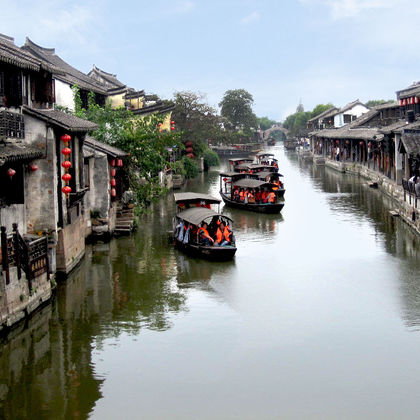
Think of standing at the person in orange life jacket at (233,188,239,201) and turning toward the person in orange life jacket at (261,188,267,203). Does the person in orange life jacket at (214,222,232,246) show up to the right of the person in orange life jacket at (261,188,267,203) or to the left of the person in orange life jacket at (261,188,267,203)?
right

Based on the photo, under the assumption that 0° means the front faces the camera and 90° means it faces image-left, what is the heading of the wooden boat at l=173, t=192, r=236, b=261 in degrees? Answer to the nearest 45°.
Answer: approximately 315°

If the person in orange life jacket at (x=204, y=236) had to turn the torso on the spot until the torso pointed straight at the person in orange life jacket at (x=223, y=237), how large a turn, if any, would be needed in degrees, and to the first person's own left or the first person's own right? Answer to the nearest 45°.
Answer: approximately 45° to the first person's own left

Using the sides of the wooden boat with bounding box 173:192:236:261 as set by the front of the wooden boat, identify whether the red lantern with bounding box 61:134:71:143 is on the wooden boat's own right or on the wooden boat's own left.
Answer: on the wooden boat's own right

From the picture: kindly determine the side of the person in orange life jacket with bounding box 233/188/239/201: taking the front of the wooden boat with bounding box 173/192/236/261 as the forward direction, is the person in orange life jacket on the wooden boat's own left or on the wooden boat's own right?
on the wooden boat's own left

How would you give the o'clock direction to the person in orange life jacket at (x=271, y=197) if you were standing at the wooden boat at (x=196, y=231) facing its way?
The person in orange life jacket is roughly at 8 o'clock from the wooden boat.

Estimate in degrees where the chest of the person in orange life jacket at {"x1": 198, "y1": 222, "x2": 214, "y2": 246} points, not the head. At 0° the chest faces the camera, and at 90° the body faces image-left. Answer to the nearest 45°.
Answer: approximately 315°

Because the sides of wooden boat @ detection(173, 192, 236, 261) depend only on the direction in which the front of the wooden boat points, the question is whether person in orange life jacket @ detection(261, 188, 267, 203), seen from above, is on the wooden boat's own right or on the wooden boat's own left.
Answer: on the wooden boat's own left

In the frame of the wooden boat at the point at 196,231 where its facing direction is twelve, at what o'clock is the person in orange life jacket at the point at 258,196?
The person in orange life jacket is roughly at 8 o'clock from the wooden boat.
